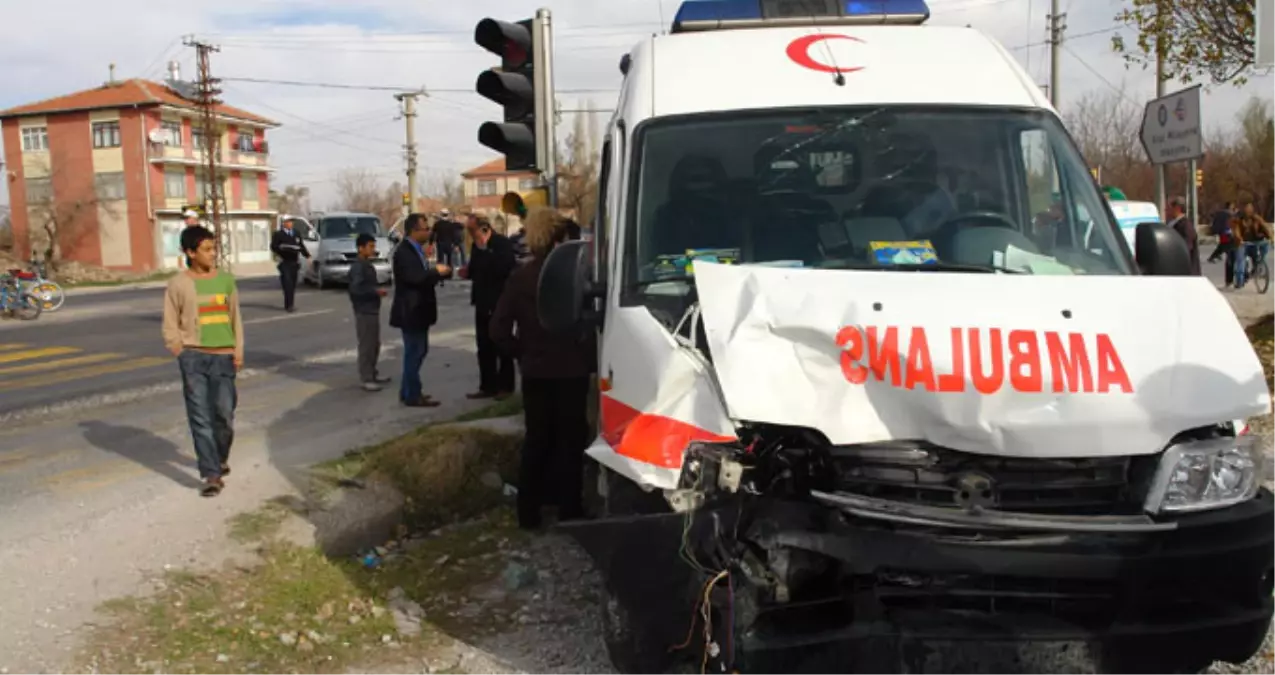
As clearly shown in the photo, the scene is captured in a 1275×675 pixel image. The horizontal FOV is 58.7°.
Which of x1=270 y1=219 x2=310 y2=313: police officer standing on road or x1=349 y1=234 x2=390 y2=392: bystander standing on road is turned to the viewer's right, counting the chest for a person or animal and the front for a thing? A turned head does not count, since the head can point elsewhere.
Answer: x1=349 y1=234 x2=390 y2=392: bystander standing on road

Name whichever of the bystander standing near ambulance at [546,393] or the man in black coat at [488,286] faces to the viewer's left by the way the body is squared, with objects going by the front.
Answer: the man in black coat

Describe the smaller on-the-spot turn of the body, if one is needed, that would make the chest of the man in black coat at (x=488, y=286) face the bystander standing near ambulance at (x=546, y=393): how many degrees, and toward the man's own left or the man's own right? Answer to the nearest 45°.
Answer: approximately 90° to the man's own left

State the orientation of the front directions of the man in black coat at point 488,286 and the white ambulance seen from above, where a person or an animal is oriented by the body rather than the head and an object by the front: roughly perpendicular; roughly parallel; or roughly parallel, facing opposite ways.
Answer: roughly perpendicular

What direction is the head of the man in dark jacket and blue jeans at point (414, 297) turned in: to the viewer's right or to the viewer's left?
to the viewer's right

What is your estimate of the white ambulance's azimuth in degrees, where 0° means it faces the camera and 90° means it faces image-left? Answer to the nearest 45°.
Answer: approximately 0°

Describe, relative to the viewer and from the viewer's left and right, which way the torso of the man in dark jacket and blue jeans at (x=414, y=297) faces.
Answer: facing to the right of the viewer

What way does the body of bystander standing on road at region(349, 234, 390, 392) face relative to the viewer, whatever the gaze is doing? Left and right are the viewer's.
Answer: facing to the right of the viewer

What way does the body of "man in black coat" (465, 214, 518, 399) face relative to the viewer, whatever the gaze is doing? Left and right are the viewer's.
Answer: facing to the left of the viewer

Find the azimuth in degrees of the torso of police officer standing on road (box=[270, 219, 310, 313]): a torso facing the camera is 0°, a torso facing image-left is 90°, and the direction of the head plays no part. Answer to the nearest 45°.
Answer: approximately 0°

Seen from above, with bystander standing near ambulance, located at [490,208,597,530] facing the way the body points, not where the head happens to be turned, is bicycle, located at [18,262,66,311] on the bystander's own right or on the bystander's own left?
on the bystander's own left
